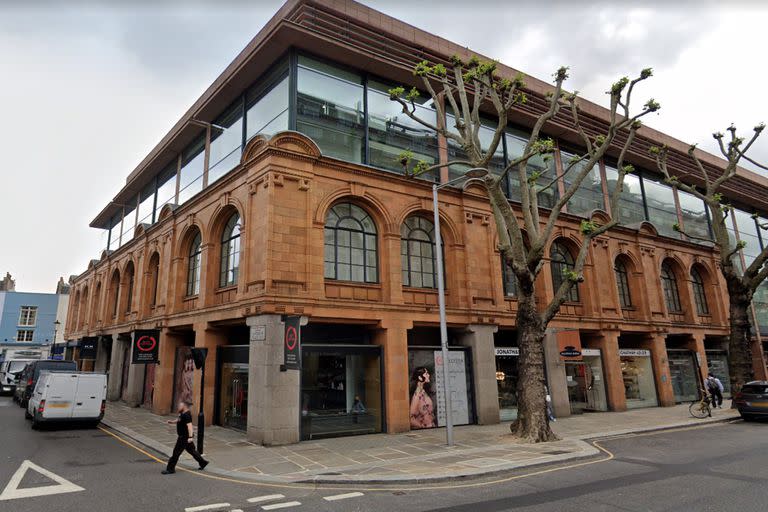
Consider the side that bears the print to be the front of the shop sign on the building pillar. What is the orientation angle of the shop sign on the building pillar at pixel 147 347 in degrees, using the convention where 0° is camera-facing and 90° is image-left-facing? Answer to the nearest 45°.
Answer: approximately 0°

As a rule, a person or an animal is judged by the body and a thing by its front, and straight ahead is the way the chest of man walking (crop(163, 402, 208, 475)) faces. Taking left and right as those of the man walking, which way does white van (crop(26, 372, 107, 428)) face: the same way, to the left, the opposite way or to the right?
to the right

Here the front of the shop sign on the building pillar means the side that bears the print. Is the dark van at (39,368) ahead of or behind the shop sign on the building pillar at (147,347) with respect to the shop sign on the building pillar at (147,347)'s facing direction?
behind

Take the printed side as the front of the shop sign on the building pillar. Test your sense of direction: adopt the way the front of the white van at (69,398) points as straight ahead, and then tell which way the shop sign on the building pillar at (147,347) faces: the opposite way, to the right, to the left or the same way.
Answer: the opposite way

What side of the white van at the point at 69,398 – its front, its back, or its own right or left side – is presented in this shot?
back

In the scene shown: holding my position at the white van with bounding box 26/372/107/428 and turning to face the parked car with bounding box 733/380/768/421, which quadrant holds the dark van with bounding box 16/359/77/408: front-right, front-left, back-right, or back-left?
back-left
